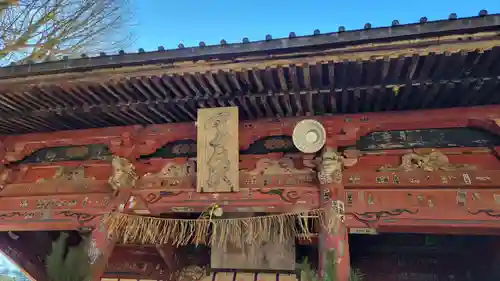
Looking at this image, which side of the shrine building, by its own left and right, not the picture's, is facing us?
front
